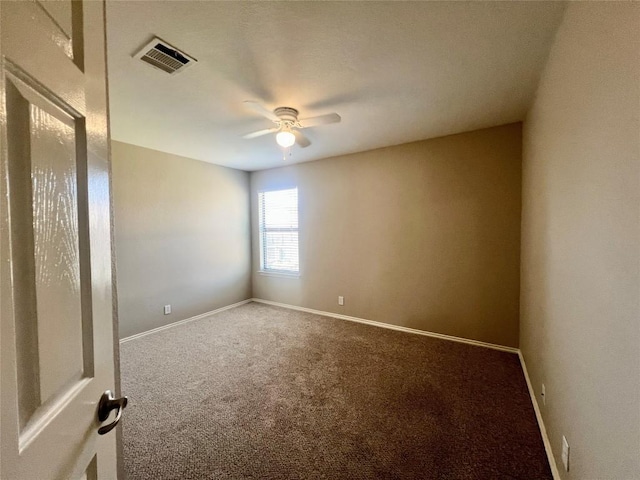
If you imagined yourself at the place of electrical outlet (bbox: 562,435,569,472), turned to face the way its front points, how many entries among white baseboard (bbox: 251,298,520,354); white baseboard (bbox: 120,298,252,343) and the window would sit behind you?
0

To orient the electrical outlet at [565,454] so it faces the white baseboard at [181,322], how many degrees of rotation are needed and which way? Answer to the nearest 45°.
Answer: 0° — it already faces it

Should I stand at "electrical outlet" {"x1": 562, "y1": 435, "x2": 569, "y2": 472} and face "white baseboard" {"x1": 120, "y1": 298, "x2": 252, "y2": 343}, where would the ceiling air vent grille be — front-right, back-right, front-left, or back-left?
front-left

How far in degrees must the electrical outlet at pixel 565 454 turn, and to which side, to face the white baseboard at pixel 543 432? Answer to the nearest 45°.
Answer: approximately 90° to its right

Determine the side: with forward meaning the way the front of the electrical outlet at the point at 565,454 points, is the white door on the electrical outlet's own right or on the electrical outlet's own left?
on the electrical outlet's own left

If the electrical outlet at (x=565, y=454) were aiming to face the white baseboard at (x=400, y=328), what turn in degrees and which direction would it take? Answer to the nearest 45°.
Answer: approximately 45° to its right

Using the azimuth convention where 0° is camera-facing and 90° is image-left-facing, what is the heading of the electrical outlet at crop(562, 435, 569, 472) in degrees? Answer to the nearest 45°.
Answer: approximately 90°
